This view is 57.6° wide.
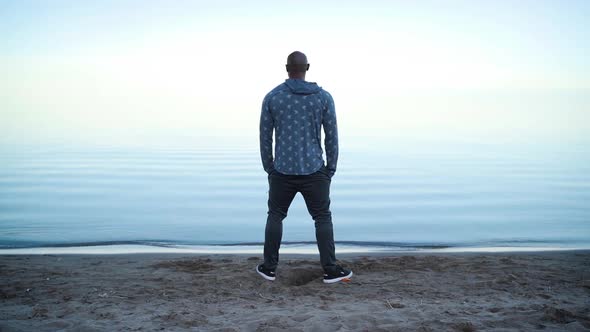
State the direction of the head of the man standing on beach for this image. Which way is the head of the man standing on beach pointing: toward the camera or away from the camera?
away from the camera

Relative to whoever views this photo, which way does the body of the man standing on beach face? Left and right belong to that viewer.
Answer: facing away from the viewer
